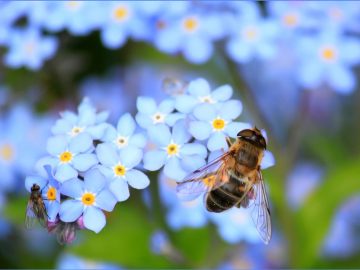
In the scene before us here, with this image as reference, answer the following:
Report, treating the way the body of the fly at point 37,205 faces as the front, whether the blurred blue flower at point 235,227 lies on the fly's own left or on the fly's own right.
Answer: on the fly's own right

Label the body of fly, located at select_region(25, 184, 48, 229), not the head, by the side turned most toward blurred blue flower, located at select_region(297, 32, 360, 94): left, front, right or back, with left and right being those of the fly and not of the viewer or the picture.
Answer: right

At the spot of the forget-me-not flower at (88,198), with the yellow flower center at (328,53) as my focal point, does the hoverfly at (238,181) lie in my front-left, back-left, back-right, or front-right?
front-right

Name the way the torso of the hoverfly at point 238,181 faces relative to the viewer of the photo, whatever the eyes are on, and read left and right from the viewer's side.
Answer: facing away from the viewer and to the right of the viewer

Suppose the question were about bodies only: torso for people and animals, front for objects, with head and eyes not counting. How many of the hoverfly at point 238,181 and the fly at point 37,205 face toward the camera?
0

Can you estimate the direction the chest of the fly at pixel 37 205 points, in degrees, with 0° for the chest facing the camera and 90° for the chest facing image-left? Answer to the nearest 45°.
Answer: approximately 180°
